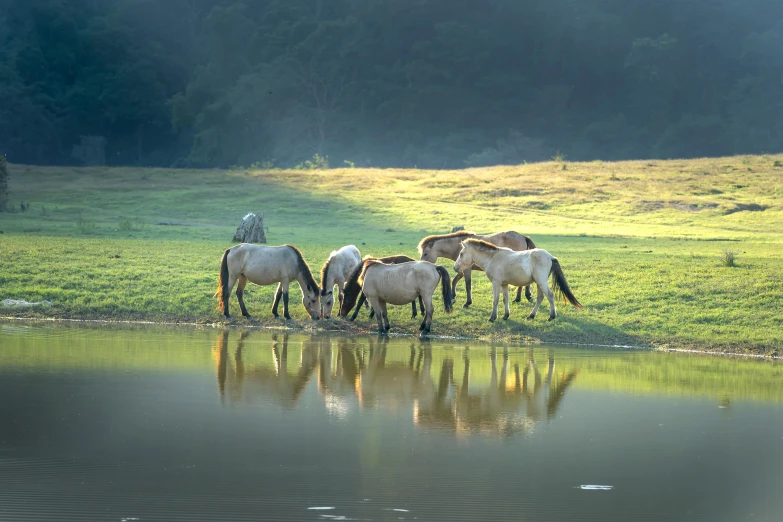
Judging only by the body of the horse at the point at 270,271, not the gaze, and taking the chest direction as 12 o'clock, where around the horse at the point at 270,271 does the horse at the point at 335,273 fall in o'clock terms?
the horse at the point at 335,273 is roughly at 12 o'clock from the horse at the point at 270,271.

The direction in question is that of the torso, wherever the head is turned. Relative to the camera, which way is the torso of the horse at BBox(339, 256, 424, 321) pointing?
to the viewer's left

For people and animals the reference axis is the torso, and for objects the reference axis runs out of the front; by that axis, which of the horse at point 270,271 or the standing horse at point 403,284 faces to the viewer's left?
the standing horse

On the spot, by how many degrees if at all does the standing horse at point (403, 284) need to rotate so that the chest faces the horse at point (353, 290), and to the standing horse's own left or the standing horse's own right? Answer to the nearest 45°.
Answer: approximately 45° to the standing horse's own right

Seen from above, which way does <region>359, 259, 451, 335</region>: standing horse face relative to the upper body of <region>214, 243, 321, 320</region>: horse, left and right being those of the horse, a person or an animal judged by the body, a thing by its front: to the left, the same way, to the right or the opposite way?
the opposite way

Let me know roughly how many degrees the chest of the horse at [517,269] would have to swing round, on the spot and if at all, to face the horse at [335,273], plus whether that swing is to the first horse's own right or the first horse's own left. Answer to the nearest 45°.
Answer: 0° — it already faces it

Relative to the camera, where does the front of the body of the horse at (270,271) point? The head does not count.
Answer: to the viewer's right

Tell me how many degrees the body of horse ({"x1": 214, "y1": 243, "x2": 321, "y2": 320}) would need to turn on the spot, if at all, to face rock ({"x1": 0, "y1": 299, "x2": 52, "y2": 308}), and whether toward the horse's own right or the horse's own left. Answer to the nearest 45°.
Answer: approximately 180°

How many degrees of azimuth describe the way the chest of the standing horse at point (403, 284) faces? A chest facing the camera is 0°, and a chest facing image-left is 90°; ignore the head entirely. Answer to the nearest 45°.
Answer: approximately 90°

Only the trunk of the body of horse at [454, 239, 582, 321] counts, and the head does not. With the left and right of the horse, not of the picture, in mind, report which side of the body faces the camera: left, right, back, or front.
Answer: left
